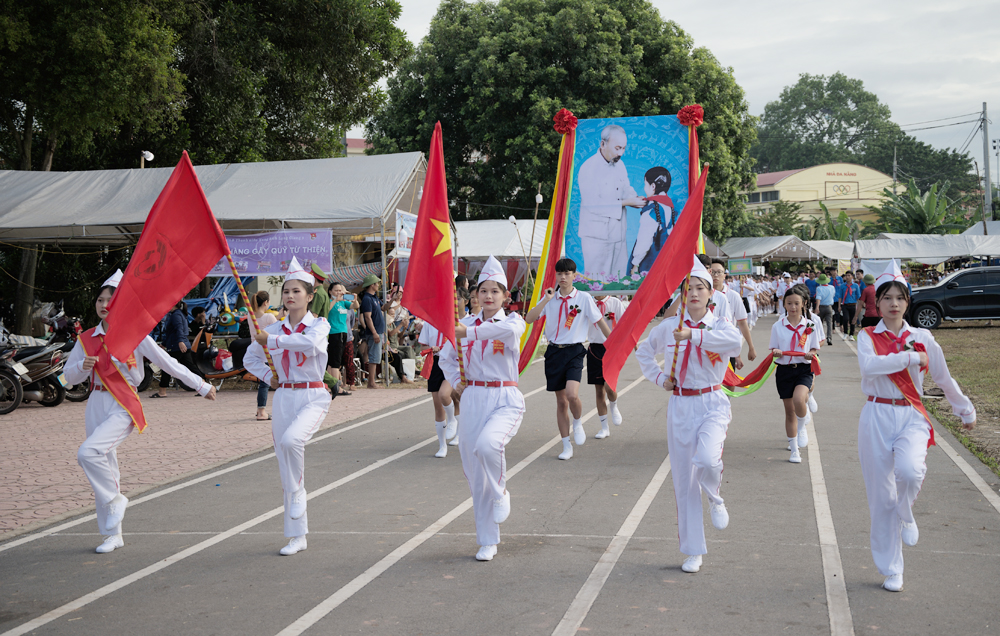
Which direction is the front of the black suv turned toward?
to the viewer's left

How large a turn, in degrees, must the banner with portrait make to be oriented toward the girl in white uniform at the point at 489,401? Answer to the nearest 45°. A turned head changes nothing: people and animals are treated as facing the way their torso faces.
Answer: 0° — it already faces them

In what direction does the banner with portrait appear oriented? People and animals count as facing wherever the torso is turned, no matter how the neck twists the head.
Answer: toward the camera

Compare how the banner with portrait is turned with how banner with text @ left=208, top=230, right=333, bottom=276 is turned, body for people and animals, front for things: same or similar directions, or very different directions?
same or similar directions

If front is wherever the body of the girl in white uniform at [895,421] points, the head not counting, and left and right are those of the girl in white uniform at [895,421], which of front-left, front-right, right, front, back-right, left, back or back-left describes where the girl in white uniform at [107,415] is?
right

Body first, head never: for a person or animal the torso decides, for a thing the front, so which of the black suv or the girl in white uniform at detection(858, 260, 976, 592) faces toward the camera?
the girl in white uniform

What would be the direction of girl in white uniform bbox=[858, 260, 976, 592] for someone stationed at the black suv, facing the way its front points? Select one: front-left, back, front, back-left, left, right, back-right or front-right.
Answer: left

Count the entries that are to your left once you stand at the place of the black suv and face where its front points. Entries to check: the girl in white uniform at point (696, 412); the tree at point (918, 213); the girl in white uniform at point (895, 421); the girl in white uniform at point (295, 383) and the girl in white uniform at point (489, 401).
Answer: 4

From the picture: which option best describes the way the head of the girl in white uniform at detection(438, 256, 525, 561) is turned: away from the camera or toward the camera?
toward the camera

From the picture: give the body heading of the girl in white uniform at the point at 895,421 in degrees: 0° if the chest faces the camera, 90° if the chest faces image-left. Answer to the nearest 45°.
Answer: approximately 0°

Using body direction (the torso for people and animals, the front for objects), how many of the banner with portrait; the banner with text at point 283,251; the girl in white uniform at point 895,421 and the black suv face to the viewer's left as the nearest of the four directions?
1

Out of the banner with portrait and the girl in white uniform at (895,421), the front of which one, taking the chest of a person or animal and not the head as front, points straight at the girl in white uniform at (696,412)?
the banner with portrait

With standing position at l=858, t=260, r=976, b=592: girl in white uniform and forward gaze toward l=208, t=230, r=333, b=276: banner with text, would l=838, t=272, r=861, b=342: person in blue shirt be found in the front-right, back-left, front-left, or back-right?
front-right

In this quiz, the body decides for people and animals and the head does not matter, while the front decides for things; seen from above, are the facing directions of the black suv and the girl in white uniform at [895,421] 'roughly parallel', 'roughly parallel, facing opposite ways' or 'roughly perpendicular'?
roughly perpendicular

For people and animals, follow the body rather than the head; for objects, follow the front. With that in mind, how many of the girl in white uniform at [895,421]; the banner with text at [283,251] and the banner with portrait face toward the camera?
3

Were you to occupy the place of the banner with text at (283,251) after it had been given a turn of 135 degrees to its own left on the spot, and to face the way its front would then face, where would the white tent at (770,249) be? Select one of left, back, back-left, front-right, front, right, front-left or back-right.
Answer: front
